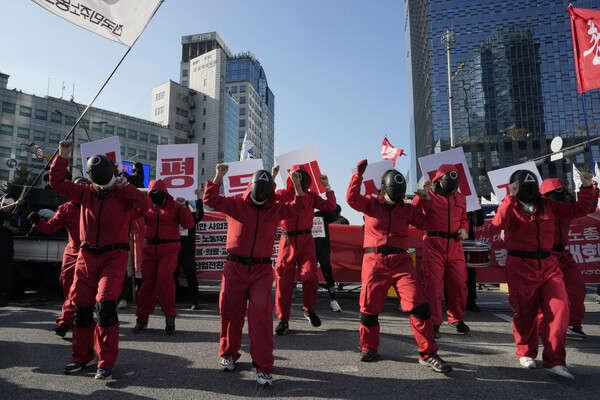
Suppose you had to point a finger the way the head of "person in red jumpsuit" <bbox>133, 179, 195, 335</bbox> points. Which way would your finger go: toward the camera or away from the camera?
toward the camera

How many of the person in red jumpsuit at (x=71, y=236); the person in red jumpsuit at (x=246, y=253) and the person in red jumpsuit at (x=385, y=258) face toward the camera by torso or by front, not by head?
3

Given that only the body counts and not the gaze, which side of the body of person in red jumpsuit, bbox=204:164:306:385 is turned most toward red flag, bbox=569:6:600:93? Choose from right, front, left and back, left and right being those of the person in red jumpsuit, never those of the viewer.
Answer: left

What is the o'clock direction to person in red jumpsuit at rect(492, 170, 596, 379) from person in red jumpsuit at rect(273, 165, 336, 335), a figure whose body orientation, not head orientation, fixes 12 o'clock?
person in red jumpsuit at rect(492, 170, 596, 379) is roughly at 10 o'clock from person in red jumpsuit at rect(273, 165, 336, 335).

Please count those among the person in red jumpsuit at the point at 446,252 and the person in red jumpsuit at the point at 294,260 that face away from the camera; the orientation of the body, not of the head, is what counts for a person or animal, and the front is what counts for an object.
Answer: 0

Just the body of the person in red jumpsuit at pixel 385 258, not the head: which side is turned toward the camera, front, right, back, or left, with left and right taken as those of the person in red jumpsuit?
front

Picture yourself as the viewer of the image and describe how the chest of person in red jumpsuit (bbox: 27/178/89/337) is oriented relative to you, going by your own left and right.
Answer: facing the viewer

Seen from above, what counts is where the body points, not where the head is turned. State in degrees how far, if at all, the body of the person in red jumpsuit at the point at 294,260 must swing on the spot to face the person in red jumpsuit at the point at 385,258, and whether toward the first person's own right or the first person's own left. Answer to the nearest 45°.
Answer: approximately 45° to the first person's own left

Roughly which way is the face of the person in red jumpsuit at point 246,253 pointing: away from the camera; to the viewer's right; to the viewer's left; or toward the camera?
toward the camera

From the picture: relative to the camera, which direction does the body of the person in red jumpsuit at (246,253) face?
toward the camera

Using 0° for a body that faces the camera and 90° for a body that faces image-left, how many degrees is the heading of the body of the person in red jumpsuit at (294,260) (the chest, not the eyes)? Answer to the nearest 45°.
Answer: approximately 0°
